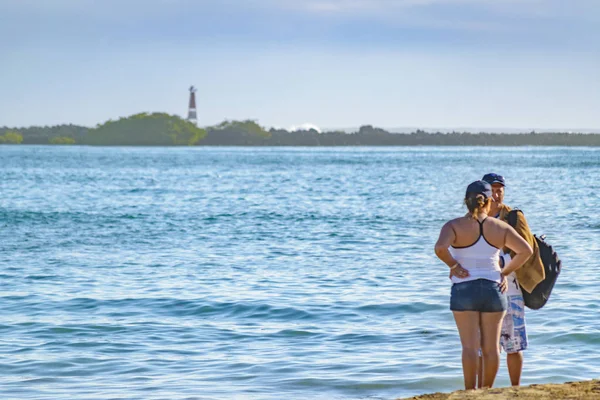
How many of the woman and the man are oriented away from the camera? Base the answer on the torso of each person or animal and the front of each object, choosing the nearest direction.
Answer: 1

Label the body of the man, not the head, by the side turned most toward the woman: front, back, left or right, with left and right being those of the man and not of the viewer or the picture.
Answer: front

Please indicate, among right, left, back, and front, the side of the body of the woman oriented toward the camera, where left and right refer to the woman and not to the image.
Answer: back

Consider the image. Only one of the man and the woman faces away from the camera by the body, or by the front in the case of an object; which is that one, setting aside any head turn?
the woman

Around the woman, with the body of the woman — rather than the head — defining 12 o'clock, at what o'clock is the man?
The man is roughly at 1 o'clock from the woman.
